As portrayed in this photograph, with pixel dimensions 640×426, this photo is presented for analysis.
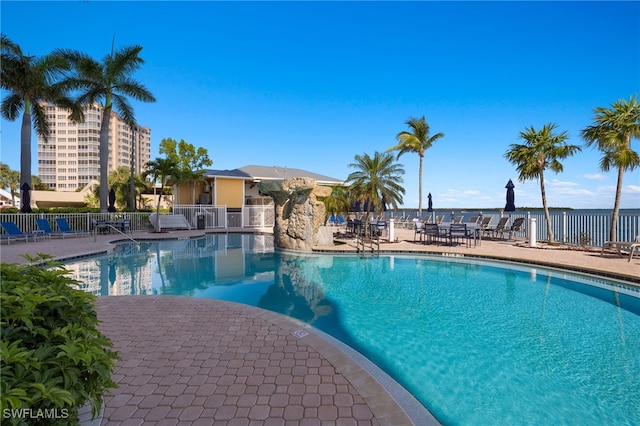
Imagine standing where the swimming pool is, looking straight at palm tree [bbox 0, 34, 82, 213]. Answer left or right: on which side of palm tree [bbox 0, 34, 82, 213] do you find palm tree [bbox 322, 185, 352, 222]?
right

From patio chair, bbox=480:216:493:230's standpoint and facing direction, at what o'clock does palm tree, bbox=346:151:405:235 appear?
The palm tree is roughly at 12 o'clock from the patio chair.

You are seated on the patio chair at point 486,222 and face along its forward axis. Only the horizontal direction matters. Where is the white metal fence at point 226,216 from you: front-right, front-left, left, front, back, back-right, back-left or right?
front-right

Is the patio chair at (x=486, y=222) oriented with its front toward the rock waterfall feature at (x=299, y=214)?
yes

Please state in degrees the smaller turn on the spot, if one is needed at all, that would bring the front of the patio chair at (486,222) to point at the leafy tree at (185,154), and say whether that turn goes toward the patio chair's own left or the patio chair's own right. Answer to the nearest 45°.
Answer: approximately 45° to the patio chair's own right

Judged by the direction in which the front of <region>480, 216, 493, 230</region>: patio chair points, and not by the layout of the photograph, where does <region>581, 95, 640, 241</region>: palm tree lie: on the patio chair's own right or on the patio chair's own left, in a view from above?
on the patio chair's own left

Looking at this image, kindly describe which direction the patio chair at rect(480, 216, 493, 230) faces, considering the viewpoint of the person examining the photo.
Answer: facing the viewer and to the left of the viewer

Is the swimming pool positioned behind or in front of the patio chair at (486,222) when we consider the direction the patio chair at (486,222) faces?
in front

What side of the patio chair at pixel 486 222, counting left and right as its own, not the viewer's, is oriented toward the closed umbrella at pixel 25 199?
front

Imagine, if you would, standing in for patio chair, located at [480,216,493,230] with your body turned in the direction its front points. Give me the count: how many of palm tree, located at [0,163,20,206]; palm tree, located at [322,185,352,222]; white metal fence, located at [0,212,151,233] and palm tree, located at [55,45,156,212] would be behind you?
0

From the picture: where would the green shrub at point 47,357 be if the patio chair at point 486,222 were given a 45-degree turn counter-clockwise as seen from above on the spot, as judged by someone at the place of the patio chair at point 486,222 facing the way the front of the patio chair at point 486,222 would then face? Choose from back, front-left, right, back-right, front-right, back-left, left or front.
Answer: front

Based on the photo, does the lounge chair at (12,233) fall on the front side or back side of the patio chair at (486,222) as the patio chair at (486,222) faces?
on the front side
